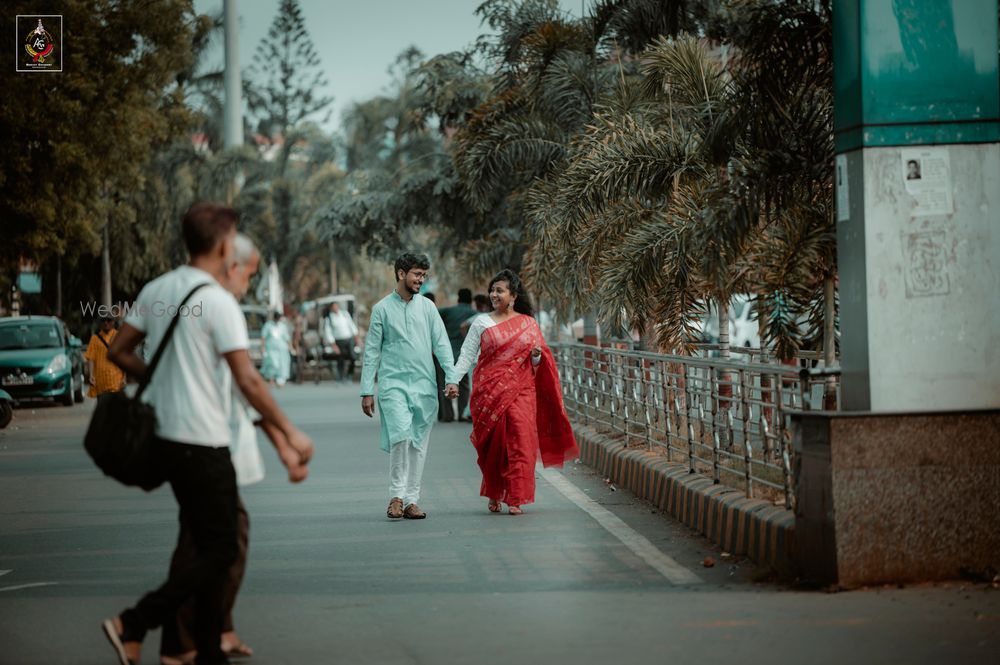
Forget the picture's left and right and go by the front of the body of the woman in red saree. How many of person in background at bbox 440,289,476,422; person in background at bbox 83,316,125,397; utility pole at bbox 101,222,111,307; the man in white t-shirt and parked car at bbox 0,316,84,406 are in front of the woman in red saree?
1

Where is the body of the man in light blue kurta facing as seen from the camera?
toward the camera

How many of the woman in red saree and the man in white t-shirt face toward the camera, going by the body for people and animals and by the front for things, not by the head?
1

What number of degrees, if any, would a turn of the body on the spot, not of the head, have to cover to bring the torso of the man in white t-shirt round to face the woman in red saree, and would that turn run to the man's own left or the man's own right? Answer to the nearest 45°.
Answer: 0° — they already face them

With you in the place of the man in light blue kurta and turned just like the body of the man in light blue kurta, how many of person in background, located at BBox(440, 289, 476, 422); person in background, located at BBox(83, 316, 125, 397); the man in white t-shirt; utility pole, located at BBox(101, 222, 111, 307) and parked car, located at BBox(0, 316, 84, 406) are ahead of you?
1

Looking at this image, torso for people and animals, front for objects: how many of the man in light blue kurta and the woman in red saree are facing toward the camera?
2

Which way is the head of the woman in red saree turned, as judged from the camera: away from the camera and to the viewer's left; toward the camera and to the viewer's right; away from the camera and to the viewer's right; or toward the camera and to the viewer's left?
toward the camera and to the viewer's left

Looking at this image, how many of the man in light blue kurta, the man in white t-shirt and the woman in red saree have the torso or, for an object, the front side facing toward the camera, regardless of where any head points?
2

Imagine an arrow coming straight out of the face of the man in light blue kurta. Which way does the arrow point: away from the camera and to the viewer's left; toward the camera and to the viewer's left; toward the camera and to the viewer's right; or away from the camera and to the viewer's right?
toward the camera and to the viewer's right

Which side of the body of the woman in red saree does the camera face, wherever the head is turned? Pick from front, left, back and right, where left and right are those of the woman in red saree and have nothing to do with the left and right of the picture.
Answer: front

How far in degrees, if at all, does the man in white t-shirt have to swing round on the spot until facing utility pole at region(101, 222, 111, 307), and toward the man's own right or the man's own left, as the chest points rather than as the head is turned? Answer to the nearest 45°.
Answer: approximately 45° to the man's own left

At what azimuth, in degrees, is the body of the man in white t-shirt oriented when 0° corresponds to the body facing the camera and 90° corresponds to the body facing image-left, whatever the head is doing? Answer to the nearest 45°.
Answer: approximately 225°

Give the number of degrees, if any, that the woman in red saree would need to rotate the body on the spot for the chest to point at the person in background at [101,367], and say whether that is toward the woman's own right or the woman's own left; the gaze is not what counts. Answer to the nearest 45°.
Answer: approximately 135° to the woman's own right

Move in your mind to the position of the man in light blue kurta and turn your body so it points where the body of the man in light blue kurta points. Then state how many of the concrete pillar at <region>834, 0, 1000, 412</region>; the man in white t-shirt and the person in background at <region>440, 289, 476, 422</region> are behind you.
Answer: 1
